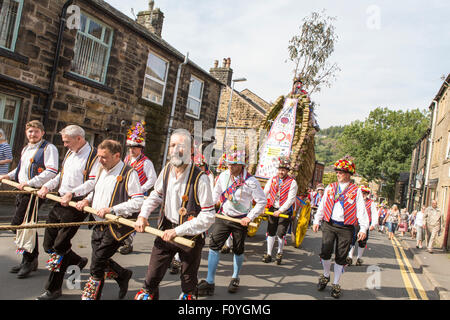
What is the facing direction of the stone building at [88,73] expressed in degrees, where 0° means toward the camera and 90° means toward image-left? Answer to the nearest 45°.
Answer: approximately 315°

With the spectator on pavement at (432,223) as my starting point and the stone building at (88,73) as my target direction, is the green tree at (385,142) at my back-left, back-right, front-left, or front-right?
back-right

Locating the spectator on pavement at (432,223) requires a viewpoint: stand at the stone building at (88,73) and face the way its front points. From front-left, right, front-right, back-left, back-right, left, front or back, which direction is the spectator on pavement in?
front-left

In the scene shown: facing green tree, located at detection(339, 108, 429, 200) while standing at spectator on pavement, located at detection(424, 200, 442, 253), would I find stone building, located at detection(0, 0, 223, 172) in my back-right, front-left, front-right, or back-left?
back-left

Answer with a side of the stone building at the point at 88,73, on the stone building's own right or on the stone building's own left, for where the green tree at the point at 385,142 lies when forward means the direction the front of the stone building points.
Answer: on the stone building's own left

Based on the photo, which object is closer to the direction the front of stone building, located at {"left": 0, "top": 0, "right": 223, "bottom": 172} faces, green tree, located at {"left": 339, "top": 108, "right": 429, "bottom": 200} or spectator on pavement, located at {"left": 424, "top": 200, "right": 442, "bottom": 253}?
the spectator on pavement
